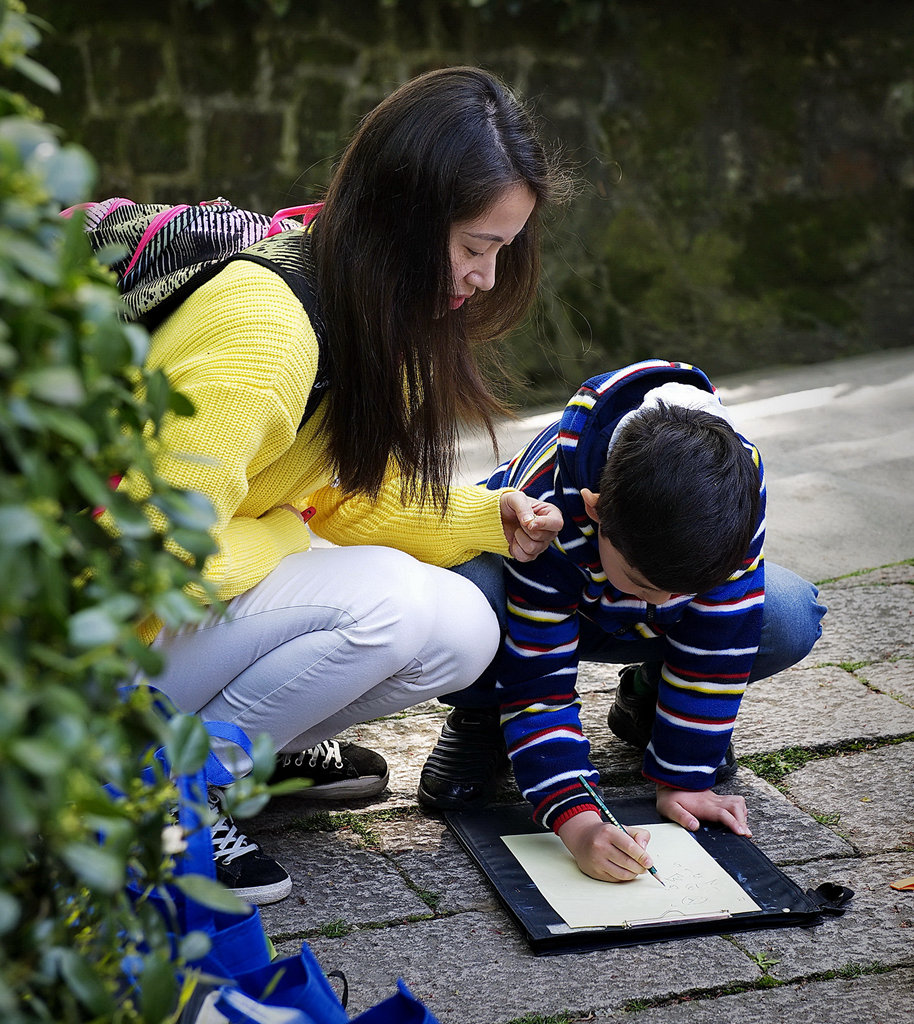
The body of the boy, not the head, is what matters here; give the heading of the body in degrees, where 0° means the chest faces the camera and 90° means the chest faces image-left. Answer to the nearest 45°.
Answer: approximately 0°
